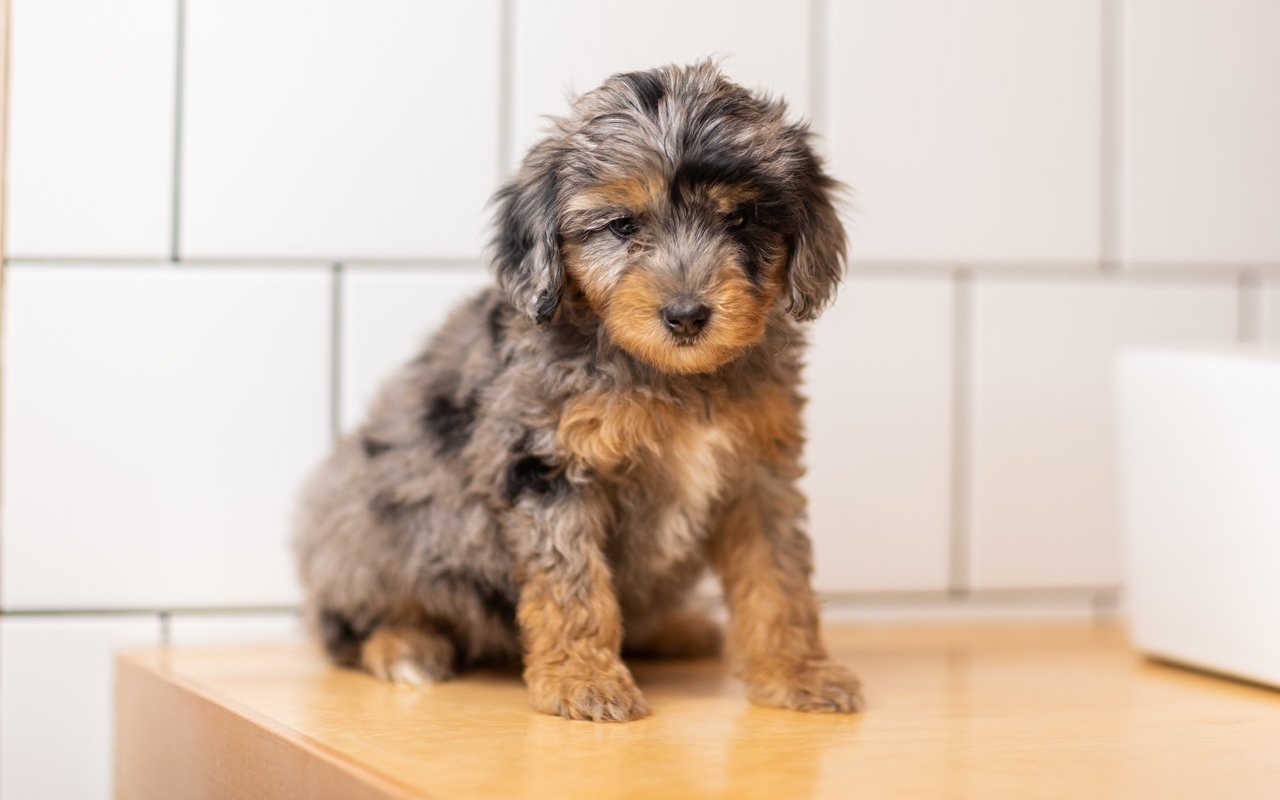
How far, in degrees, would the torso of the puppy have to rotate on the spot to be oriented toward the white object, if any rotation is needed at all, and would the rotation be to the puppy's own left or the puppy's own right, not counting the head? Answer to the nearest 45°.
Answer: approximately 45° to the puppy's own left

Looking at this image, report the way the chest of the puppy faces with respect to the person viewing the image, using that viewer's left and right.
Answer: facing the viewer and to the right of the viewer
